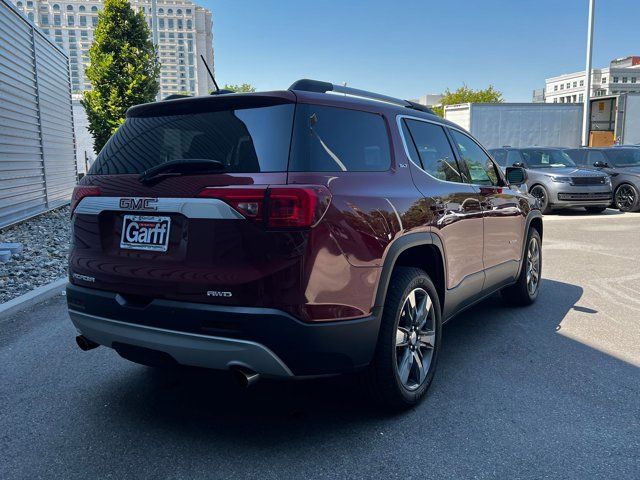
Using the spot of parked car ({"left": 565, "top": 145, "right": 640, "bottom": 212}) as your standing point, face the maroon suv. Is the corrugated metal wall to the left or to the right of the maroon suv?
right

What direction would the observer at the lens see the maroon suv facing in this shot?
facing away from the viewer and to the right of the viewer

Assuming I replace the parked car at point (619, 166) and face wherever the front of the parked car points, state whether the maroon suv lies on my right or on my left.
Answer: on my right

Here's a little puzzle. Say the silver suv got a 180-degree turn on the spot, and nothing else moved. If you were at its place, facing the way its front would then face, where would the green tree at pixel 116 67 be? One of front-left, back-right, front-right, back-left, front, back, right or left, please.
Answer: front-left

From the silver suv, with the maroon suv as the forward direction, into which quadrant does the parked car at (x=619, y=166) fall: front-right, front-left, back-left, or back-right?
back-left

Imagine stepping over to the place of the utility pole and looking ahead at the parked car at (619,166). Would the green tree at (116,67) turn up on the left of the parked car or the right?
right

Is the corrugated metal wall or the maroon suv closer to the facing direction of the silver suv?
the maroon suv

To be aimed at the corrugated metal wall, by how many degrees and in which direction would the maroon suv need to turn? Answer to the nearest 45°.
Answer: approximately 90° to its left

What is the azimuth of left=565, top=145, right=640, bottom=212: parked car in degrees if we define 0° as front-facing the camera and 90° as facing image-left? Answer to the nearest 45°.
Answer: approximately 315°

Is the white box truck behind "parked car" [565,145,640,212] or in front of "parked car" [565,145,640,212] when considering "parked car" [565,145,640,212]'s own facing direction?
behind

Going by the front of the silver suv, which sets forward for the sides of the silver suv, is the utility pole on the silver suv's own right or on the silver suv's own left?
on the silver suv's own left

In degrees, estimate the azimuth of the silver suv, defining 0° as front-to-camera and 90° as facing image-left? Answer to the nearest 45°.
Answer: approximately 315°

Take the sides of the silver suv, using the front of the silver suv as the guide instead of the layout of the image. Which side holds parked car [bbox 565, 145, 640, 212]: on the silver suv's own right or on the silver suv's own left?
on the silver suv's own left
